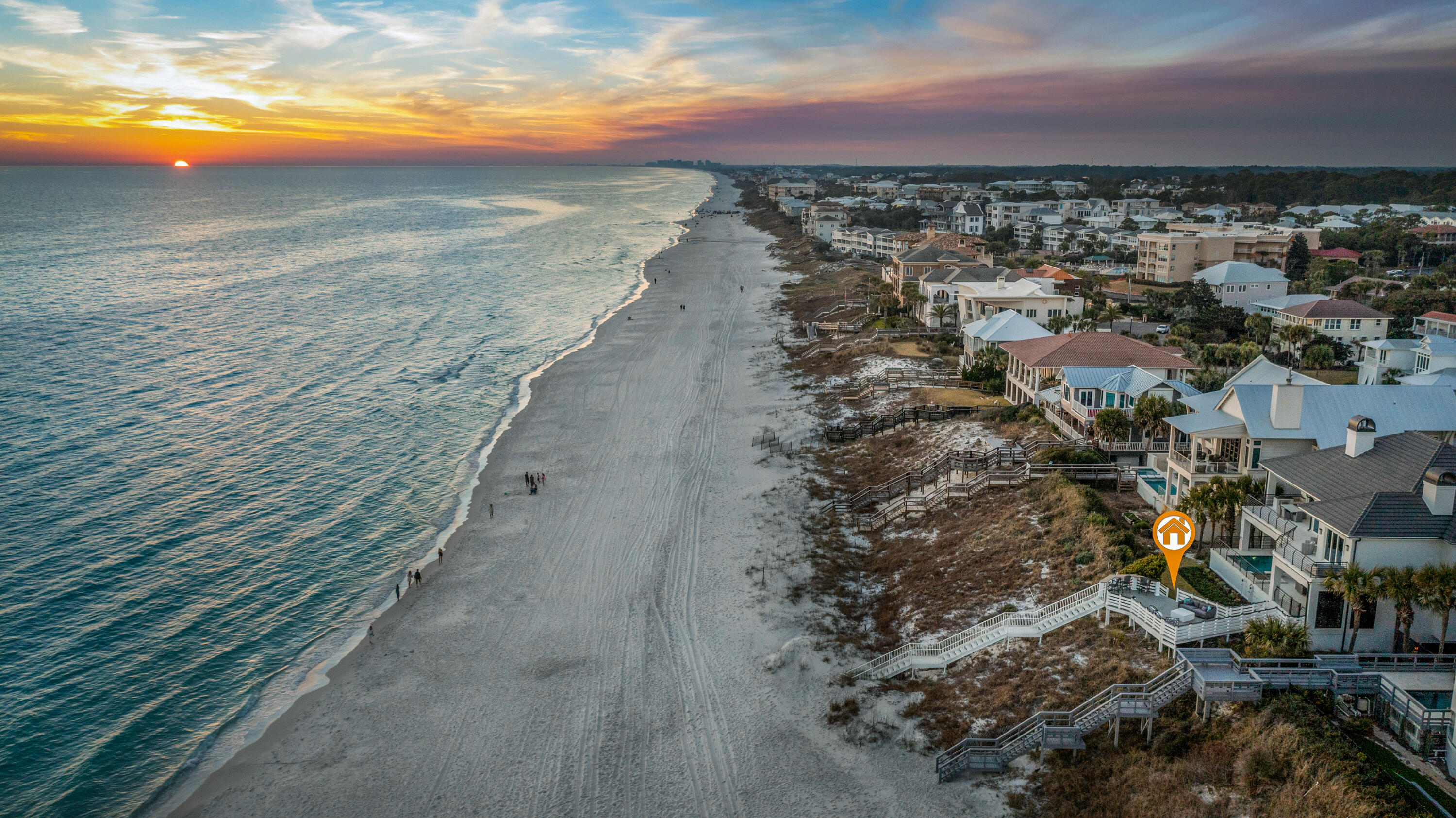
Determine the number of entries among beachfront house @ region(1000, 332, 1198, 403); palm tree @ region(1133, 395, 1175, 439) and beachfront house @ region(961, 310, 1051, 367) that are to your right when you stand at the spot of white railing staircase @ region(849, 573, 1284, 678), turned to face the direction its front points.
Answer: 3

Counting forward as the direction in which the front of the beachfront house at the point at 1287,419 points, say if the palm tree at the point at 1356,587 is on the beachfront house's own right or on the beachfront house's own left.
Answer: on the beachfront house's own left

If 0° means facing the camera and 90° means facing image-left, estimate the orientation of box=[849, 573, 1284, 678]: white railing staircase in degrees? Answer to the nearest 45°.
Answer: approximately 90°

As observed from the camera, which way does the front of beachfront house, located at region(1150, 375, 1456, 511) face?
facing to the left of the viewer

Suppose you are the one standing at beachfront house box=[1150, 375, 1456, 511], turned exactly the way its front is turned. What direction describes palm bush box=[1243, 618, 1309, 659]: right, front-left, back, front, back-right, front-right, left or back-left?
left

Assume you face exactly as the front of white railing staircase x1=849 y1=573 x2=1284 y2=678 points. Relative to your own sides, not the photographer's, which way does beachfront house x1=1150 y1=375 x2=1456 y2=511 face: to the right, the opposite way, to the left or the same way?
the same way

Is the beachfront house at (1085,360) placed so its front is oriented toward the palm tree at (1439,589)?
no

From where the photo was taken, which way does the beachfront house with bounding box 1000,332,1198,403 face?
to the viewer's left

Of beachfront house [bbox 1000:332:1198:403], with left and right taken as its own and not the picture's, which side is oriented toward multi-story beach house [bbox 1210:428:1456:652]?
left

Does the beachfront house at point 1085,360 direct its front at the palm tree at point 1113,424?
no

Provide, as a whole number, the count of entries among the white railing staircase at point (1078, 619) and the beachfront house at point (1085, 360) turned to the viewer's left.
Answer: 2

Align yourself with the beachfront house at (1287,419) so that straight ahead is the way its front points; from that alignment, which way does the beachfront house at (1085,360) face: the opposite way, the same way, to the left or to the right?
the same way

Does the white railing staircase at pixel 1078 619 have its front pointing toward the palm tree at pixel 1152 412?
no

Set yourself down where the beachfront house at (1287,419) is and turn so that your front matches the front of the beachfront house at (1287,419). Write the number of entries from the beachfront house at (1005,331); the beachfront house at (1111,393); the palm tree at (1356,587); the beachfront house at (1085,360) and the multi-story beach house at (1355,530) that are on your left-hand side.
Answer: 2

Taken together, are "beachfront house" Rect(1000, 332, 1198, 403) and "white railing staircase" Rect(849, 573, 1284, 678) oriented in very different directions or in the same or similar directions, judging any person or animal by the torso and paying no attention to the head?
same or similar directions

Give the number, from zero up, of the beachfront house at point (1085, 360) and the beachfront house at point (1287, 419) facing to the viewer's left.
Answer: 2
